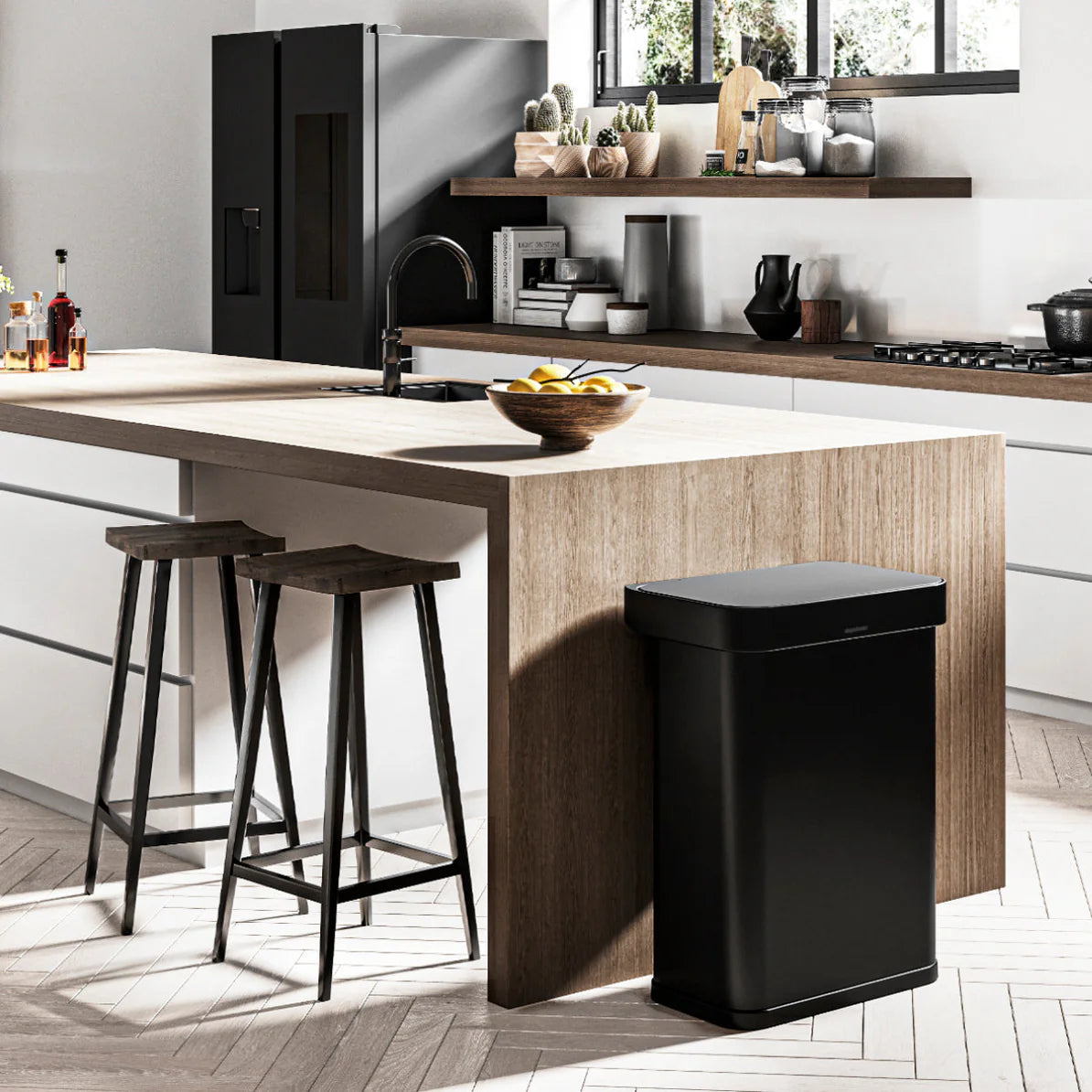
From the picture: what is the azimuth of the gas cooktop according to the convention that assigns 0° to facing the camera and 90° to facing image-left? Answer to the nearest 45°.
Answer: approximately 45°

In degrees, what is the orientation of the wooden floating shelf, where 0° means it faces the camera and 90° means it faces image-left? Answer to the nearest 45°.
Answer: approximately 45°

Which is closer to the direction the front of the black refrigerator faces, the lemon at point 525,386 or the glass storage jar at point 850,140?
the lemon

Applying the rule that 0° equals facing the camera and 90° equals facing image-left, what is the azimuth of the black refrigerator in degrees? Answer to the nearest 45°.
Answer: approximately 45°

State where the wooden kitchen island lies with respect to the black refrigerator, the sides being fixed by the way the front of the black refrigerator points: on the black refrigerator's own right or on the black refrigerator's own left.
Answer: on the black refrigerator's own left
